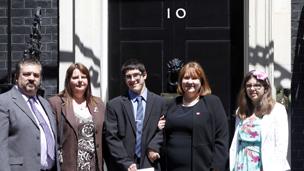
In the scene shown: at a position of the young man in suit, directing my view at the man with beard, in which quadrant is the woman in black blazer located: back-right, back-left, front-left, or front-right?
back-left

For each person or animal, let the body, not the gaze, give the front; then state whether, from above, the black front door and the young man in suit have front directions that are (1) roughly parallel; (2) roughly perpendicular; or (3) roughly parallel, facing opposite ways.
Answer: roughly parallel

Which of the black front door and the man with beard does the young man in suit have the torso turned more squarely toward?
the man with beard

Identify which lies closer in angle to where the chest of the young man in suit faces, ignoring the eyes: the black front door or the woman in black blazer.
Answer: the woman in black blazer

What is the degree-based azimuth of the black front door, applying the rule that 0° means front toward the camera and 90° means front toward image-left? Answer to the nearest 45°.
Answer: approximately 0°

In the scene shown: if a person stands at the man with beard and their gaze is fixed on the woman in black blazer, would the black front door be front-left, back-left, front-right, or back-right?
front-left

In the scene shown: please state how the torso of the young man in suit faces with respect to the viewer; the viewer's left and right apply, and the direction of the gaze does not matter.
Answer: facing the viewer

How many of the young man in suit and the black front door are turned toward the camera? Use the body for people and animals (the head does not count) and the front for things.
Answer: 2

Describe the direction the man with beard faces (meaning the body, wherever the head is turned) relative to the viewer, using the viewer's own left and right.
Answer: facing the viewer and to the right of the viewer

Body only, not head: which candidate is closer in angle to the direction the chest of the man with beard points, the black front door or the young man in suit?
the young man in suit
